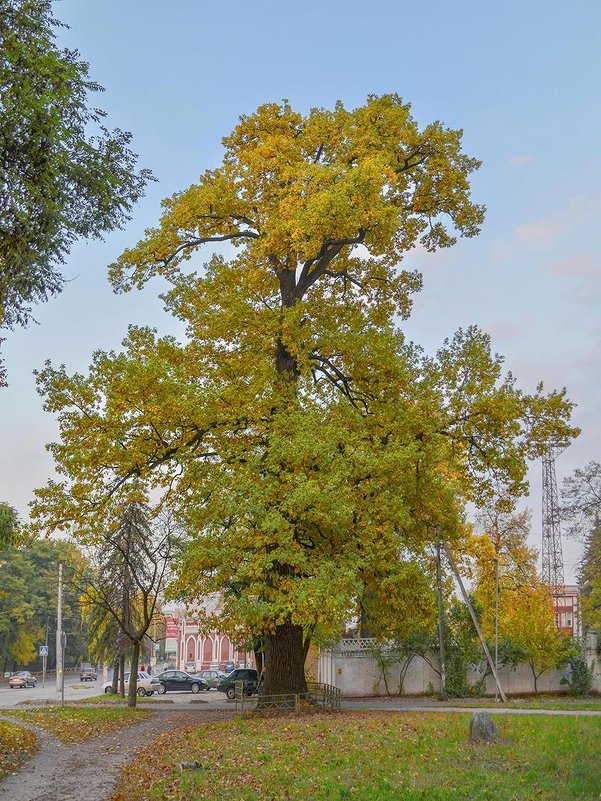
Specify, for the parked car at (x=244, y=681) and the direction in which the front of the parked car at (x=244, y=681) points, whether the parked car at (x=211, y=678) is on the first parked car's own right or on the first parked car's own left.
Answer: on the first parked car's own right

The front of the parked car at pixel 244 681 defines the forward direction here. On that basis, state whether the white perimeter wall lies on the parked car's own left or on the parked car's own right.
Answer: on the parked car's own left

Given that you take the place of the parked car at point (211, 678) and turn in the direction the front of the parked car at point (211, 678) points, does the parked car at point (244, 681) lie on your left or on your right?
on your left

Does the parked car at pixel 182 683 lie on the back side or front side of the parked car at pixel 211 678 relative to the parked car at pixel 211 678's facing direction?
on the front side

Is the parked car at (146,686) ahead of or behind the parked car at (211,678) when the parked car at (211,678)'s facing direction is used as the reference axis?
ahead

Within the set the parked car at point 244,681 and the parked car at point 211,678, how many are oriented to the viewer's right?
0

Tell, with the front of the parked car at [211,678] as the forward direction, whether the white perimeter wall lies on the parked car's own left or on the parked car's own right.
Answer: on the parked car's own left

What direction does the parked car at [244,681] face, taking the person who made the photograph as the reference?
facing the viewer and to the left of the viewer
